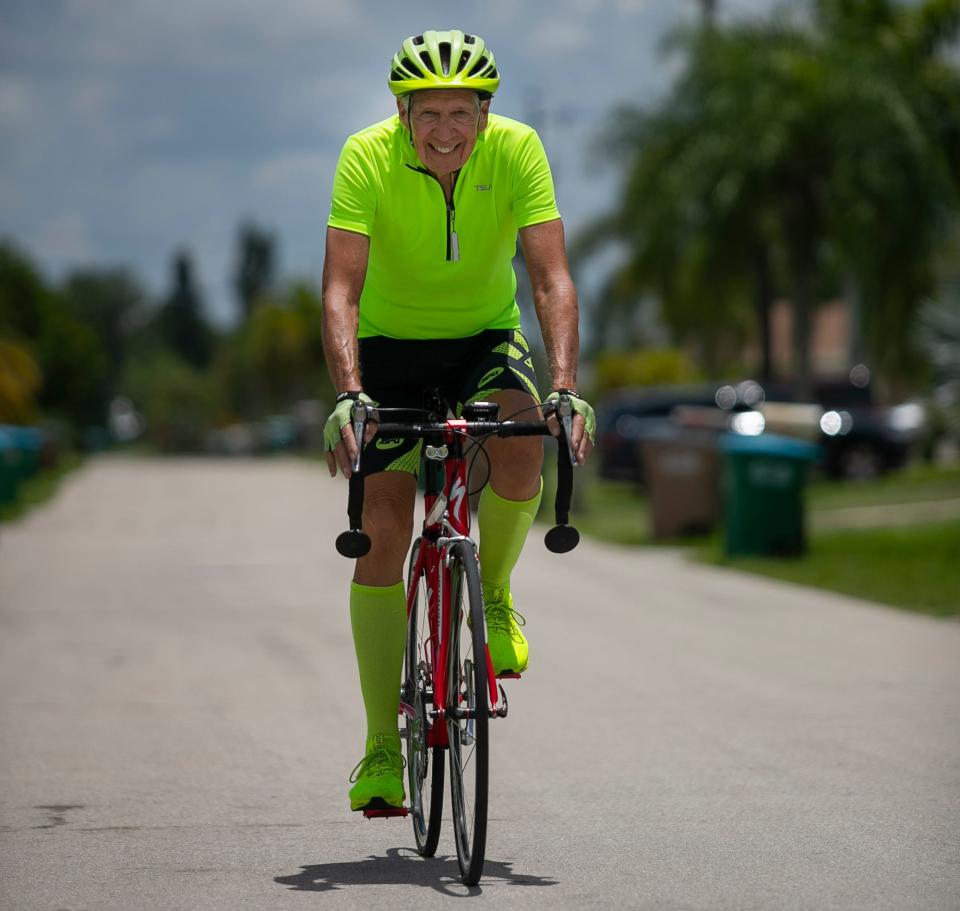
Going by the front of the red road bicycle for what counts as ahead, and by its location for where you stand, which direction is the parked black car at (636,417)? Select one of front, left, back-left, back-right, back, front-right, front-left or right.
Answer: back

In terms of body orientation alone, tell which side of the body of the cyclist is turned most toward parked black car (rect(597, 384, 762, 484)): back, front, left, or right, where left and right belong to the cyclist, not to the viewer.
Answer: back

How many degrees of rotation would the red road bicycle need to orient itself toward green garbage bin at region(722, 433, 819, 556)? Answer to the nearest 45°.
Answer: approximately 180°

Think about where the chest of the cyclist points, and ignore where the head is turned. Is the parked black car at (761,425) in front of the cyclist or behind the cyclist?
behind

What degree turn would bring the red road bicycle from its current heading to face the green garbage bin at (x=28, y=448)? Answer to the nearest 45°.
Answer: approximately 180°

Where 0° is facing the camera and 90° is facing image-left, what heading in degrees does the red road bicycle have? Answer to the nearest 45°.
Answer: approximately 0°

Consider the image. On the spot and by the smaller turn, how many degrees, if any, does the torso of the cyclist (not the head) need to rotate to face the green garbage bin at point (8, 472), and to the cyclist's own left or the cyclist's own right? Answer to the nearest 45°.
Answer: approximately 180°

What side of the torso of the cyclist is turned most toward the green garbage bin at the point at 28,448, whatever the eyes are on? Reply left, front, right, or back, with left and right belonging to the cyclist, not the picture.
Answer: back

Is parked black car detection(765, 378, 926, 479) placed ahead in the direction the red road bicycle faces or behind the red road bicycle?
behind

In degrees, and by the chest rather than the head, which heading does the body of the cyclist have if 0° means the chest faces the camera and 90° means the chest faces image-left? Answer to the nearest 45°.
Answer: approximately 0°
